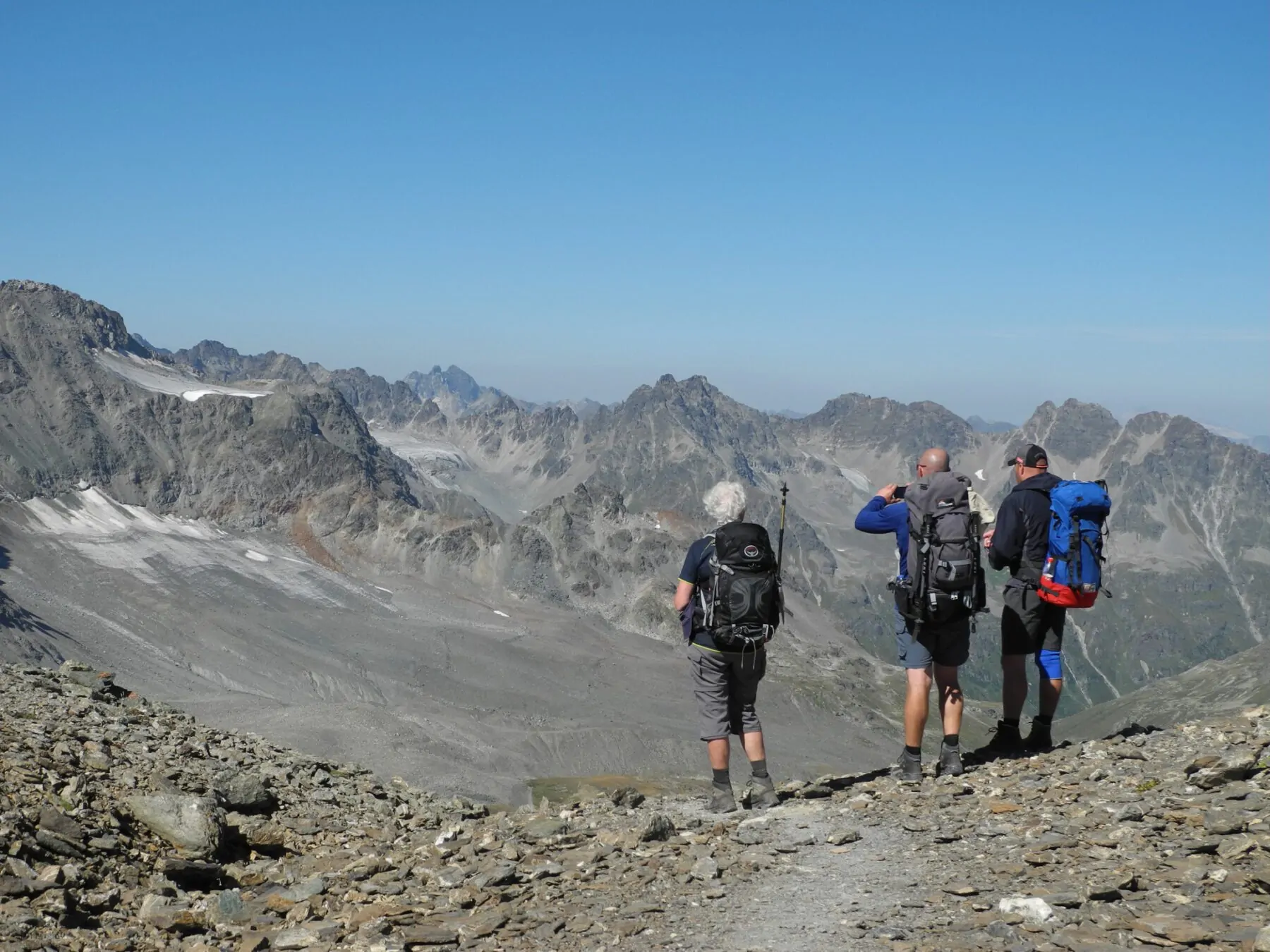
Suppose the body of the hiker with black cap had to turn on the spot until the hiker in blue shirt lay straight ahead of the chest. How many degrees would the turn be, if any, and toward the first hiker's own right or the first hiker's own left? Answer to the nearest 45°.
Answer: approximately 45° to the first hiker's own left

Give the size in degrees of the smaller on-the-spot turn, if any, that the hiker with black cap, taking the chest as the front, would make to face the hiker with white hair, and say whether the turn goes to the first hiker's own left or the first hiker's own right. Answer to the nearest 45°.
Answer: approximately 45° to the first hiker's own left

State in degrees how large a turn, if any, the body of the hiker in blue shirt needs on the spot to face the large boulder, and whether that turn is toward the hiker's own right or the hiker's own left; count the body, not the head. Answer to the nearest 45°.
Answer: approximately 135° to the hiker's own left

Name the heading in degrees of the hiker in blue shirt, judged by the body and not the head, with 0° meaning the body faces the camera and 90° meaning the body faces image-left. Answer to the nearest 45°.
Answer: approximately 180°
